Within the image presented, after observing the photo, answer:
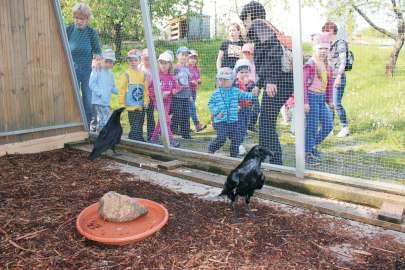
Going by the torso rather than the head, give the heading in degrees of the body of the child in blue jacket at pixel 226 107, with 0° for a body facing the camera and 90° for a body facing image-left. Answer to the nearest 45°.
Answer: approximately 0°

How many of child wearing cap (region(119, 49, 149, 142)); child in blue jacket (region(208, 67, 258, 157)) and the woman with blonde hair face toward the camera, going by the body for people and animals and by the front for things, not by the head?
3

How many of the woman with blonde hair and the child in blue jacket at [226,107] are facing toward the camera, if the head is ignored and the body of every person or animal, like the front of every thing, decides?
2

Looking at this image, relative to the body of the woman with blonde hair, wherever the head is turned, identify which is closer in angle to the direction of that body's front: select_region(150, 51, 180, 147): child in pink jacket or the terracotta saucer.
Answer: the terracotta saucer

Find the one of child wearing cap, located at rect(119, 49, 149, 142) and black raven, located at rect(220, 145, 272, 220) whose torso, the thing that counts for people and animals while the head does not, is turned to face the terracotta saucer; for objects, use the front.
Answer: the child wearing cap

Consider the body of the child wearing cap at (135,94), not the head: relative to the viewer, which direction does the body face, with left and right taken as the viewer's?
facing the viewer

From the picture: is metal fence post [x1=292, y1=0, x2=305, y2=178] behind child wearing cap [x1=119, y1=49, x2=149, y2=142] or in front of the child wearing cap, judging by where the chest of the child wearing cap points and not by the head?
in front

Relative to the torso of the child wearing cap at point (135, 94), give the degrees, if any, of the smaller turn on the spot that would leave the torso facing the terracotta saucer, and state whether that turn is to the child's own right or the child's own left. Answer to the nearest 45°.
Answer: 0° — they already face it

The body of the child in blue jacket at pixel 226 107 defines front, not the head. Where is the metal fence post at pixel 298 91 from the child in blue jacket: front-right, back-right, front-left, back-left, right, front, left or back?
front-left

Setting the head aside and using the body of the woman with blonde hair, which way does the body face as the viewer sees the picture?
toward the camera
